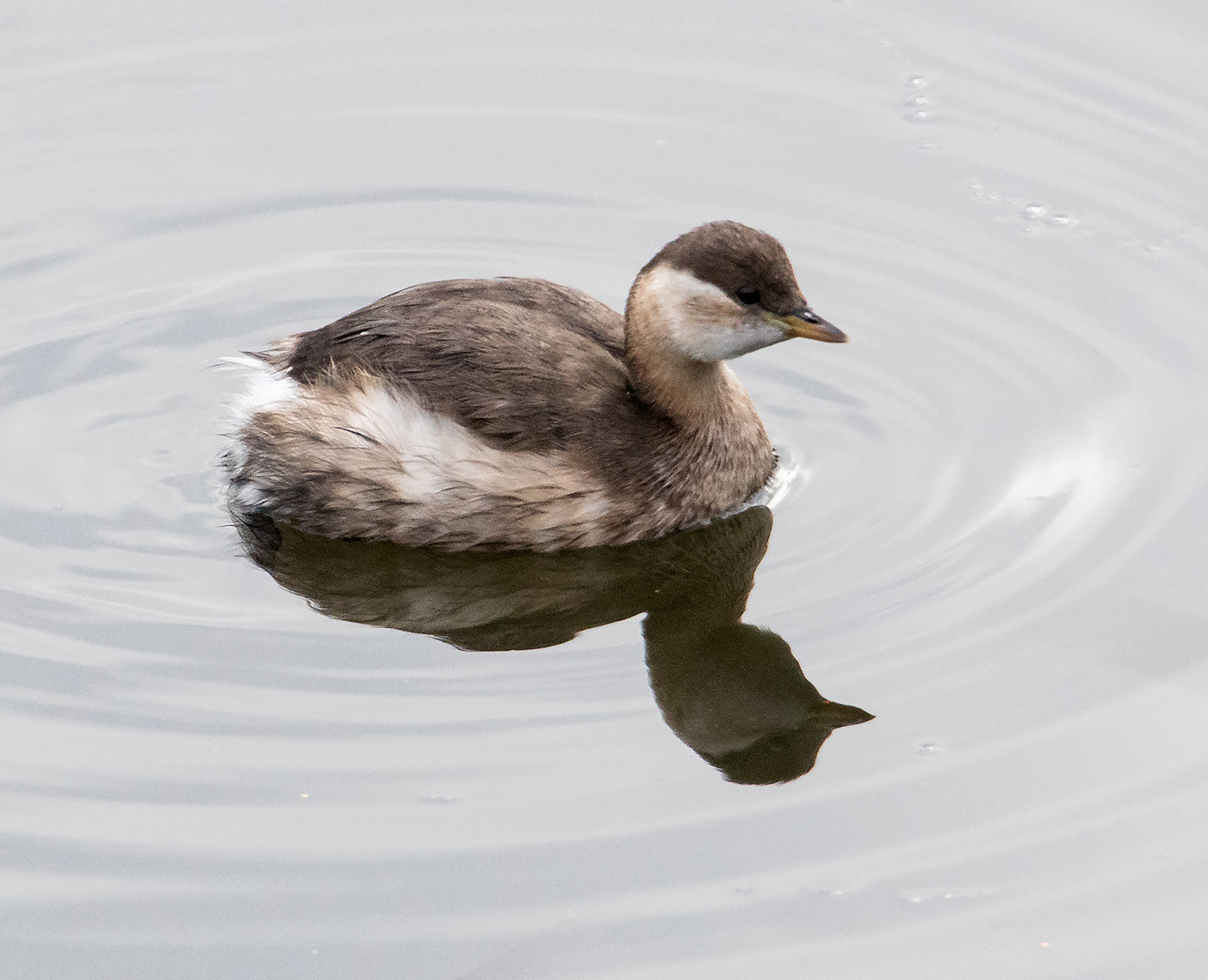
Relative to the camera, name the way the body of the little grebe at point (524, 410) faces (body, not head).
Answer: to the viewer's right
